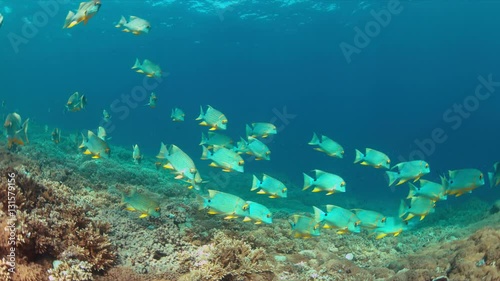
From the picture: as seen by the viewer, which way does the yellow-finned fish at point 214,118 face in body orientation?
to the viewer's right

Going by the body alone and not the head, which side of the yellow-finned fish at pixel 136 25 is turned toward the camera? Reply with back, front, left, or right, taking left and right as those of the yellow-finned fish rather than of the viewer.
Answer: right

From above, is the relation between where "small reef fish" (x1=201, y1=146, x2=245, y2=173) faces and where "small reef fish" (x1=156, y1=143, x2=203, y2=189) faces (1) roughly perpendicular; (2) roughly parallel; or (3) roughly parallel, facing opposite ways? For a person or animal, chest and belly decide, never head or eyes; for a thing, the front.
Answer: roughly parallel

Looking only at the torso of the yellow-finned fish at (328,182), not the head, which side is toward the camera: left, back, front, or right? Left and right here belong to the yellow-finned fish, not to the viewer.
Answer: right

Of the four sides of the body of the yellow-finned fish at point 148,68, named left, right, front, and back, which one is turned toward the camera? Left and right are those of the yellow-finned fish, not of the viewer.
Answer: right

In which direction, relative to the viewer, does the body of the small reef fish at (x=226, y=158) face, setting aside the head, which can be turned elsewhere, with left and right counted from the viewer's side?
facing to the right of the viewer

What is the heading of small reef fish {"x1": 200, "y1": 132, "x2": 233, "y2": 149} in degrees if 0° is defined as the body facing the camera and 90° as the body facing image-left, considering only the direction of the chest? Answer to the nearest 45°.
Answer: approximately 270°

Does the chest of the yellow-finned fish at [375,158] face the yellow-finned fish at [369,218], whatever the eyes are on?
no

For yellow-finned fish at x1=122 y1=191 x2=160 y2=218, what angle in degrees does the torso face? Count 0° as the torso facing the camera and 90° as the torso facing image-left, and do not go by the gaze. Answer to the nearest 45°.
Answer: approximately 270°

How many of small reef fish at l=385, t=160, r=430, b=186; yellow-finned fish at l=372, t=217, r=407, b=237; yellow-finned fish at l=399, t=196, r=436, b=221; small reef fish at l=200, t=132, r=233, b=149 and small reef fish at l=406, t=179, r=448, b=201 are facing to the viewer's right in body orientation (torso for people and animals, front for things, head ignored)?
5

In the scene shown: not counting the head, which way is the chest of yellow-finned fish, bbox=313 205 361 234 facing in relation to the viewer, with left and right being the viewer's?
facing to the right of the viewer

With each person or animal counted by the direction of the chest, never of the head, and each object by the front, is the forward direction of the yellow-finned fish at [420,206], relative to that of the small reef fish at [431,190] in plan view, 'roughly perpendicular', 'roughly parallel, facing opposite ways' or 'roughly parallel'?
roughly parallel
